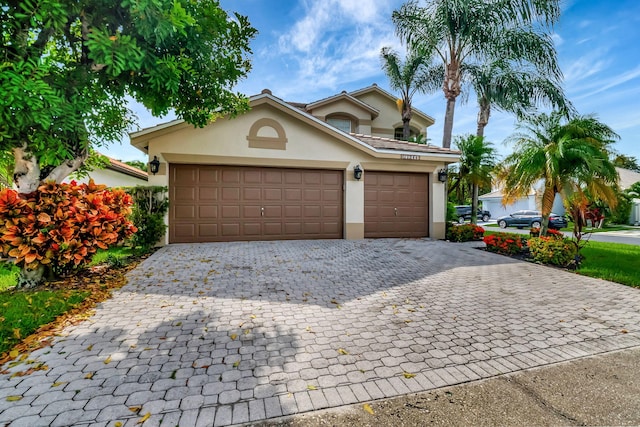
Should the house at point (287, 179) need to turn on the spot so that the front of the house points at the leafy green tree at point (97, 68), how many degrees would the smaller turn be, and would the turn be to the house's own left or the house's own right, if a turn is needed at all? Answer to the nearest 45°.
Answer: approximately 45° to the house's own right

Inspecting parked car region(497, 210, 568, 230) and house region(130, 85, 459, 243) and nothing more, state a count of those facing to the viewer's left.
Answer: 1

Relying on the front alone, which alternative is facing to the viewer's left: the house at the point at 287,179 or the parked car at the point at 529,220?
the parked car

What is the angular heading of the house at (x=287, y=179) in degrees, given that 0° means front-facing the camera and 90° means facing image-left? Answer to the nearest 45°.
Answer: approximately 0°

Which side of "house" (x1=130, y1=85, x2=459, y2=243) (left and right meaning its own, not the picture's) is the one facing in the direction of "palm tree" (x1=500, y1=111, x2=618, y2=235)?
left

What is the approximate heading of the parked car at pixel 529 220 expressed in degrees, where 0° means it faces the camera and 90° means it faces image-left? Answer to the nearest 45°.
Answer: approximately 90°

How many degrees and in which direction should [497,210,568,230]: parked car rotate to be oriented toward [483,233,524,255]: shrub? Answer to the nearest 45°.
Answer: approximately 90° to its left

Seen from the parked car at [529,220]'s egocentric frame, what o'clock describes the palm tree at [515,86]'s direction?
The palm tree is roughly at 9 o'clock from the parked car.

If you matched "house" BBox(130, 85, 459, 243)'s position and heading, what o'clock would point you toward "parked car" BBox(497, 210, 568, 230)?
The parked car is roughly at 8 o'clock from the house.

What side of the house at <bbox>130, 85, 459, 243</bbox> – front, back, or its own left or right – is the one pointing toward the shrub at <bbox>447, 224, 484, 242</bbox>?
left
